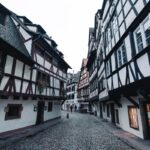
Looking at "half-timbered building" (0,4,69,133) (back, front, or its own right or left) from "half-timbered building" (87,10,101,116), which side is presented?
left

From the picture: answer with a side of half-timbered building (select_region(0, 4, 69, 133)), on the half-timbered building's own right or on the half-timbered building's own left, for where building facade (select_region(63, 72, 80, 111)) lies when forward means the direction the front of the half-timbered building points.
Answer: on the half-timbered building's own left

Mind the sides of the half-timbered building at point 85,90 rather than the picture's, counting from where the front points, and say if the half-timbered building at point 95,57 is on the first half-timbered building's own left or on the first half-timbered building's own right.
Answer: on the first half-timbered building's own left

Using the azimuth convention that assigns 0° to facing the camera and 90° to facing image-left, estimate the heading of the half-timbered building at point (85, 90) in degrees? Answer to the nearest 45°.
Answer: approximately 45°

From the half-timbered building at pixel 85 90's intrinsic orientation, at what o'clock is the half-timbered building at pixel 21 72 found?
the half-timbered building at pixel 21 72 is roughly at 11 o'clock from the half-timbered building at pixel 85 90.

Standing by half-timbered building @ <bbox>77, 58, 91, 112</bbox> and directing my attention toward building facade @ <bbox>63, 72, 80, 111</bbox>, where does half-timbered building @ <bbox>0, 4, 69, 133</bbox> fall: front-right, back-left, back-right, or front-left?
back-left

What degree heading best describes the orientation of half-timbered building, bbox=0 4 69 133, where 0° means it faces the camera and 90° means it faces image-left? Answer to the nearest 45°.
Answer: approximately 315°

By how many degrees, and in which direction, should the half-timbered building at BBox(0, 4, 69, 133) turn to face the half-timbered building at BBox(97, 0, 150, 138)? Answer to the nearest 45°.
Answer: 0° — it already faces it
